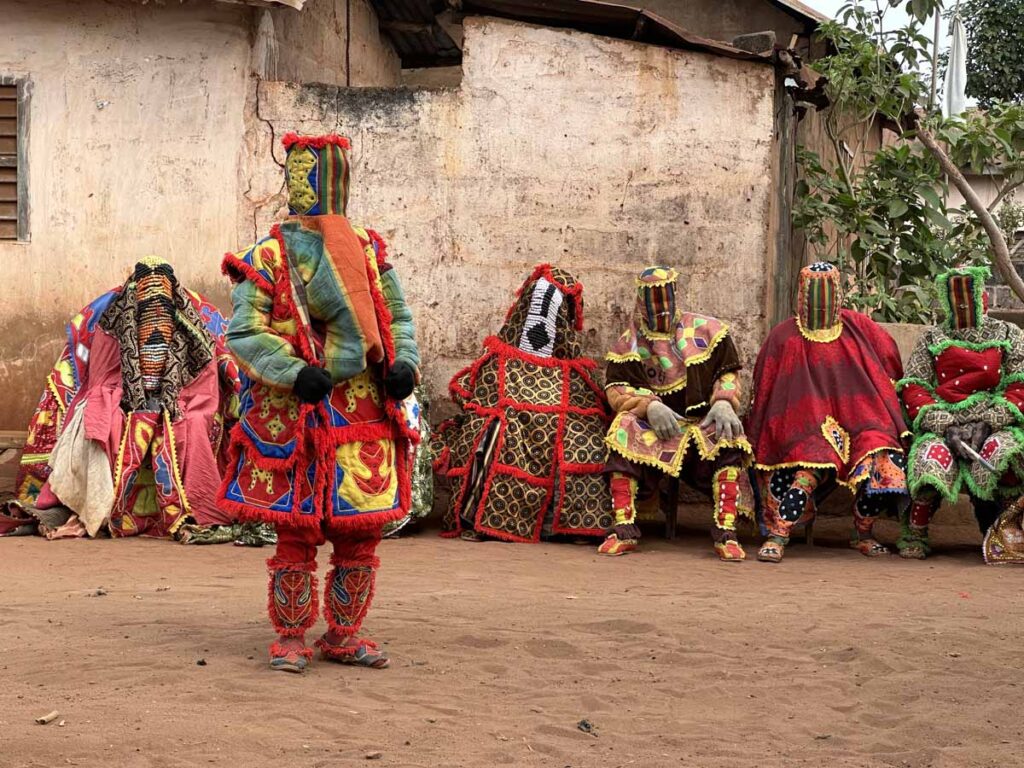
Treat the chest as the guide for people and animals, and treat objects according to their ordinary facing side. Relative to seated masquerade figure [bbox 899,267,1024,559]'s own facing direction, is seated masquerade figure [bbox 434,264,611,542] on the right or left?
on its right

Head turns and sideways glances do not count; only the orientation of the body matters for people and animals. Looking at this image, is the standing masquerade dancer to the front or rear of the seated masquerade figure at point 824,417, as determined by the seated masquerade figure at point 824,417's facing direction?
to the front

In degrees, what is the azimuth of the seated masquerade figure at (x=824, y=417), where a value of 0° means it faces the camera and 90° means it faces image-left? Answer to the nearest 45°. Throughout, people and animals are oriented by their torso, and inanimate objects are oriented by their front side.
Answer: approximately 0°

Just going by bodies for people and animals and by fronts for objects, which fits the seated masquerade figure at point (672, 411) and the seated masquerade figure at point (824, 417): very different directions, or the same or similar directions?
same or similar directions

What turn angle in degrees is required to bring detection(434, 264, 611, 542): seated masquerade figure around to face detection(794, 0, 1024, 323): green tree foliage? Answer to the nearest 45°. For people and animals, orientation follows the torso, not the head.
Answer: approximately 135° to its left

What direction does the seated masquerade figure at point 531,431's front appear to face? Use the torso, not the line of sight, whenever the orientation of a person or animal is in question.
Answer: toward the camera

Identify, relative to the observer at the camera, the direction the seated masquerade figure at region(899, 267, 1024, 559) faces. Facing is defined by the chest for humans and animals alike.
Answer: facing the viewer

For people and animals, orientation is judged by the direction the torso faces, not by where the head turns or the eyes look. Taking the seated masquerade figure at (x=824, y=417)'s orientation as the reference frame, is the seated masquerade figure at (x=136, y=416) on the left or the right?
on its right

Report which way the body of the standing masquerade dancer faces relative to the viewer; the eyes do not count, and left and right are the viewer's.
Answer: facing the viewer and to the right of the viewer

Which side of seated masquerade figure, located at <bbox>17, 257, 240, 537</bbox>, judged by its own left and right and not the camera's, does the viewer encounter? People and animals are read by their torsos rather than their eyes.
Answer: front

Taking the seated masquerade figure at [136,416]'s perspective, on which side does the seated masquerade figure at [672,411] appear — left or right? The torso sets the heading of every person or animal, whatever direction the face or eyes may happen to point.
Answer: on its left

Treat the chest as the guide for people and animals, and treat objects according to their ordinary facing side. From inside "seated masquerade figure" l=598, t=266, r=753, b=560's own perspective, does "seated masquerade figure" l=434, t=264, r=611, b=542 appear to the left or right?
on its right

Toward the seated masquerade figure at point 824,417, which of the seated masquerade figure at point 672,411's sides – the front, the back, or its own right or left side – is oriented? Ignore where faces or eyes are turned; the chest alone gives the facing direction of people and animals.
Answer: left
